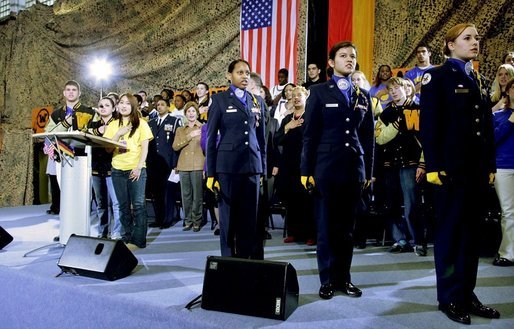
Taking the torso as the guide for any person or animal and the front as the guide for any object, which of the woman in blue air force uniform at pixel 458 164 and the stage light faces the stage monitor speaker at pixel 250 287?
the stage light

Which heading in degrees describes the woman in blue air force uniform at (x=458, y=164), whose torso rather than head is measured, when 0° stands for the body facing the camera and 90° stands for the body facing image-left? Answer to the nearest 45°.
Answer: approximately 315°

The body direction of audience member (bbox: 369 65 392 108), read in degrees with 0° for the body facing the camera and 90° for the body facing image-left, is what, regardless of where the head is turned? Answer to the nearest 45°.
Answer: approximately 315°

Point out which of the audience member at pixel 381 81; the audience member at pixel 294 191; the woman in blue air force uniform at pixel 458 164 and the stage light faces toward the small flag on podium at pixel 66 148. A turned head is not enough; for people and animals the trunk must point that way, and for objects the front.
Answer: the stage light

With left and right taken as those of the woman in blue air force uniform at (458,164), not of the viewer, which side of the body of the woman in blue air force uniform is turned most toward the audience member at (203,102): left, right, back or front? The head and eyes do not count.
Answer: back

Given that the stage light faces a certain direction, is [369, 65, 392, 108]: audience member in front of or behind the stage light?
in front

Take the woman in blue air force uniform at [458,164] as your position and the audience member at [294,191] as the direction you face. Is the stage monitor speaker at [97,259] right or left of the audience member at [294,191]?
left

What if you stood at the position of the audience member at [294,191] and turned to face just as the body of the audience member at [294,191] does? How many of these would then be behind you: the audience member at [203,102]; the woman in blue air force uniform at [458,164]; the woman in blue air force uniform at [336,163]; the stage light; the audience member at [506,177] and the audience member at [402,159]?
2

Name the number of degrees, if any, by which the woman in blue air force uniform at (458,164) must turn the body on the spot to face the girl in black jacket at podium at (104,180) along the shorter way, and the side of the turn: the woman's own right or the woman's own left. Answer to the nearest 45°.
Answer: approximately 135° to the woman's own right

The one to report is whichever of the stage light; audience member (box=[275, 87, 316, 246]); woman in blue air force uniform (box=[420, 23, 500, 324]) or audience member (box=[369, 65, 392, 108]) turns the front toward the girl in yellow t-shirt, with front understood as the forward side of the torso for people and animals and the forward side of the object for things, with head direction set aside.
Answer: the stage light

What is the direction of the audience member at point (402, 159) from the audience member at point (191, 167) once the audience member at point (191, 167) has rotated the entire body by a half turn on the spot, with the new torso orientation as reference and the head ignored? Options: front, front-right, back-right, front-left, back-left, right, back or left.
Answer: back-right
